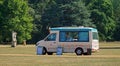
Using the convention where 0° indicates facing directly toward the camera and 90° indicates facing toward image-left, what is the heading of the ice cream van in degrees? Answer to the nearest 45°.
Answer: approximately 90°
